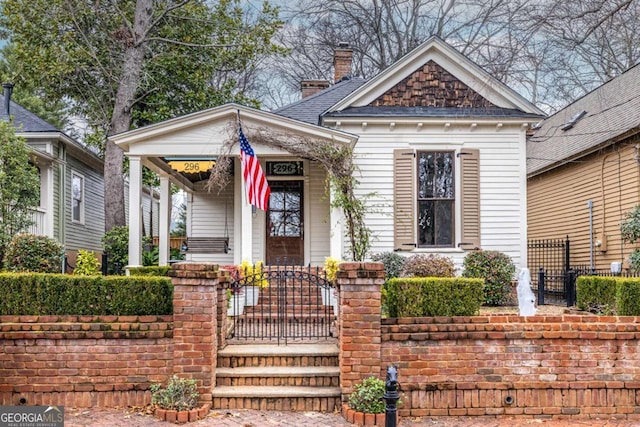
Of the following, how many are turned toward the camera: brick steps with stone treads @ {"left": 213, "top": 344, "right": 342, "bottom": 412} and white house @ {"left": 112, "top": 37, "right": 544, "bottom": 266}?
2

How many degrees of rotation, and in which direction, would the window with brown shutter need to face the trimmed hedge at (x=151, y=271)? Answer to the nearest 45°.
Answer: approximately 45° to its right

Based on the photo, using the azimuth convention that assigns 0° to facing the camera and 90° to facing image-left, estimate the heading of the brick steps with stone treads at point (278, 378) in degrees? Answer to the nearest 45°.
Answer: approximately 0°

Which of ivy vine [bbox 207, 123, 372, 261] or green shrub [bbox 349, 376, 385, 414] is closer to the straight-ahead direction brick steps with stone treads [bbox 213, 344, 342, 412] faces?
the green shrub

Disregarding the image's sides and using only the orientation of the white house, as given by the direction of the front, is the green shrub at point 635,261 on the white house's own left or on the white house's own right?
on the white house's own left

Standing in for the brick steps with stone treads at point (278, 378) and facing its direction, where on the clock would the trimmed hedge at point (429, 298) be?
The trimmed hedge is roughly at 9 o'clock from the brick steps with stone treads.

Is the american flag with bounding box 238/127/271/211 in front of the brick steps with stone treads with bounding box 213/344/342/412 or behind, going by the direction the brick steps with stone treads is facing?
behind
